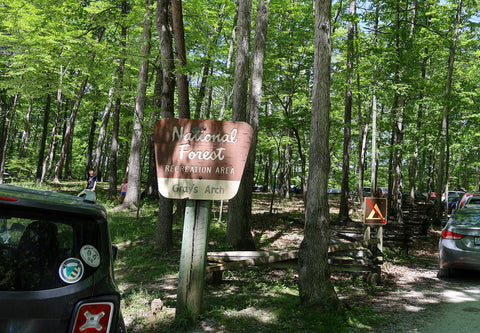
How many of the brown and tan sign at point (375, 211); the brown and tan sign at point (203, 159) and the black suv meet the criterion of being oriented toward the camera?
2

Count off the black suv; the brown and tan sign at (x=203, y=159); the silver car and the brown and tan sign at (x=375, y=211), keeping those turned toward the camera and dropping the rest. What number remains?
2

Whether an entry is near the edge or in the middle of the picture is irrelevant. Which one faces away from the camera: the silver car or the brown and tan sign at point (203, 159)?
the silver car

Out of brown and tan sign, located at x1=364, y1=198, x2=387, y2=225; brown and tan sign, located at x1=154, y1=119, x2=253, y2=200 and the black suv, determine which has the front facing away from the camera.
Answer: the black suv

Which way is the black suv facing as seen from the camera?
away from the camera

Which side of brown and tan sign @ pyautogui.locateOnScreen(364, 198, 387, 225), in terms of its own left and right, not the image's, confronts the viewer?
front

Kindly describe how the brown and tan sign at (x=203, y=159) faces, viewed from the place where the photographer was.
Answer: facing the viewer

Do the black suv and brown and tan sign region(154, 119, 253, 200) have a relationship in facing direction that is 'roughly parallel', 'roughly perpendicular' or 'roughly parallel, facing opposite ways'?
roughly parallel, facing opposite ways

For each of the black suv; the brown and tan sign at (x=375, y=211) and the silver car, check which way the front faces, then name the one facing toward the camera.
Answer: the brown and tan sign

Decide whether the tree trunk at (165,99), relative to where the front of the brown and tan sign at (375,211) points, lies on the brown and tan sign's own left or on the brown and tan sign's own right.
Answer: on the brown and tan sign's own right

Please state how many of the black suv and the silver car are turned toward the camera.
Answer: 0

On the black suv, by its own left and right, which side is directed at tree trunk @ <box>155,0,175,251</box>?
front

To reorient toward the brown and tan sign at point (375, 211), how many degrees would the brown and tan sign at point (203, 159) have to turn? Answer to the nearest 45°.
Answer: approximately 135° to its left

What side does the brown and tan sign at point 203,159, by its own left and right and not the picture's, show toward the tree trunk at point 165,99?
back

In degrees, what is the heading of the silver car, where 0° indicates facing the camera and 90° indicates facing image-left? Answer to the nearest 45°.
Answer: approximately 180°

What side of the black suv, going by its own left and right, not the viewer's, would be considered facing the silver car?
right

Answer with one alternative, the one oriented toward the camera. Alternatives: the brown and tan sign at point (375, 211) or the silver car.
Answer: the brown and tan sign

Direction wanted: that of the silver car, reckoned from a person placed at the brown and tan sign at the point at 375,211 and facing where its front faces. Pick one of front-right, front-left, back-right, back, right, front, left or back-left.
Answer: left

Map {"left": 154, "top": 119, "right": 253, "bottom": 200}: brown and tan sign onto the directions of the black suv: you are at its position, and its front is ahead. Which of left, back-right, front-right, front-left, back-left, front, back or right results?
front-right
